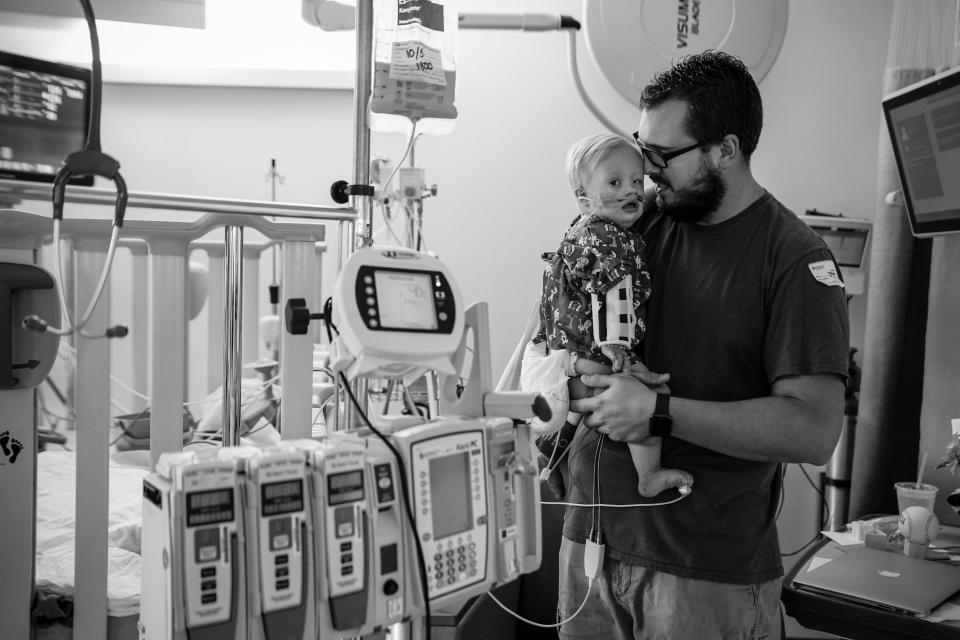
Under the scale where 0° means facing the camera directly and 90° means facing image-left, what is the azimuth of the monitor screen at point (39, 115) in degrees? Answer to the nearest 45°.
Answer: approximately 315°

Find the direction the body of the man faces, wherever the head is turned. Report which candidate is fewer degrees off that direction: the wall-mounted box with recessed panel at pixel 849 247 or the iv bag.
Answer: the iv bag

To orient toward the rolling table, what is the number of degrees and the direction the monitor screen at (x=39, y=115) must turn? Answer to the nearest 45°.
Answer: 0° — it already faces it

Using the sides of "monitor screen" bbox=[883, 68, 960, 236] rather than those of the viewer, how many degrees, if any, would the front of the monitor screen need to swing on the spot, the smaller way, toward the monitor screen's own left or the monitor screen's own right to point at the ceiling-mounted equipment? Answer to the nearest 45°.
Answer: approximately 45° to the monitor screen's own right

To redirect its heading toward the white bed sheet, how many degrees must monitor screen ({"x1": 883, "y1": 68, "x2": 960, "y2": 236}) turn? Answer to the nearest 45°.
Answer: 0° — it already faces it

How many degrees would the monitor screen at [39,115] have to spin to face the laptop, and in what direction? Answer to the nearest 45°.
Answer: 0° — it already faces it

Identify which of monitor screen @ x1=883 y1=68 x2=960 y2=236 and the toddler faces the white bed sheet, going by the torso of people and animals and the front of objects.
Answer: the monitor screen

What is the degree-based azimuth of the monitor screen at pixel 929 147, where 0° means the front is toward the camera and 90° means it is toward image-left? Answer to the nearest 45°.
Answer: approximately 45°

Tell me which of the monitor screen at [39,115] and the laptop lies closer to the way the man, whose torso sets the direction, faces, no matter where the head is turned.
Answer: the monitor screen

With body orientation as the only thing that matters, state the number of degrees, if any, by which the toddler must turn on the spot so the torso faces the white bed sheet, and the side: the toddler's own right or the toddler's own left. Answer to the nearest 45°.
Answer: approximately 180°
